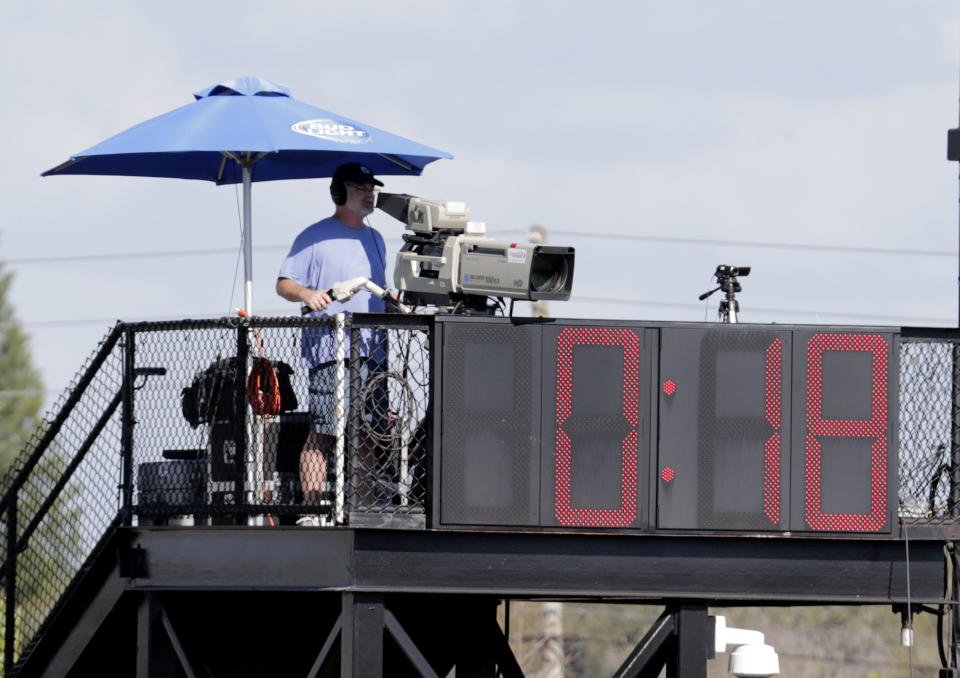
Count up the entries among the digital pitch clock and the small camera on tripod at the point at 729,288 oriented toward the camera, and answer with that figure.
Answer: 1

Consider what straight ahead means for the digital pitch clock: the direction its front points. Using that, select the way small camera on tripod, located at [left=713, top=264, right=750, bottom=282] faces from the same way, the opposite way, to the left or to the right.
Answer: to the left

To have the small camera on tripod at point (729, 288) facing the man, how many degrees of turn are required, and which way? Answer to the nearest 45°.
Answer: approximately 180°

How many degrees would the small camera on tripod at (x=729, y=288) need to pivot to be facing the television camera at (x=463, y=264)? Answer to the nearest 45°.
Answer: approximately 180°

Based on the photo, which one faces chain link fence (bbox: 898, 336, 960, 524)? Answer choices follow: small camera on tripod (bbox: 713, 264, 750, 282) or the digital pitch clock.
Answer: the small camera on tripod

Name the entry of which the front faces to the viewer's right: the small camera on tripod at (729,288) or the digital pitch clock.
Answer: the small camera on tripod

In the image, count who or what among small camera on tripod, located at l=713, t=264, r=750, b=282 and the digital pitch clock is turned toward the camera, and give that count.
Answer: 1

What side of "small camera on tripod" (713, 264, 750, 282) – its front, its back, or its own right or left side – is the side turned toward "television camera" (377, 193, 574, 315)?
back

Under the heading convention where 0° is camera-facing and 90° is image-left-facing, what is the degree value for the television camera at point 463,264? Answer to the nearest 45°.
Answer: approximately 315°

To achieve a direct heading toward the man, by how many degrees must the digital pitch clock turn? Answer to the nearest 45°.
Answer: approximately 90° to its right
